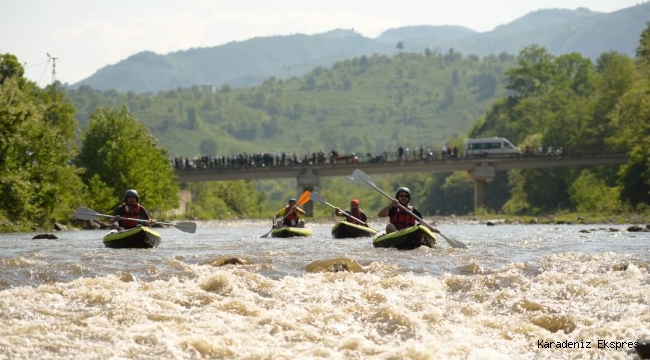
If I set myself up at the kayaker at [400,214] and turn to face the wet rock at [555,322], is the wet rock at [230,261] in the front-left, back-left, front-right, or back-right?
front-right

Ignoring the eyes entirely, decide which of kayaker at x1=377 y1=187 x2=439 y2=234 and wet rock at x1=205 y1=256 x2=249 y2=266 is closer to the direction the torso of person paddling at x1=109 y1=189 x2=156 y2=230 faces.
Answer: the wet rock

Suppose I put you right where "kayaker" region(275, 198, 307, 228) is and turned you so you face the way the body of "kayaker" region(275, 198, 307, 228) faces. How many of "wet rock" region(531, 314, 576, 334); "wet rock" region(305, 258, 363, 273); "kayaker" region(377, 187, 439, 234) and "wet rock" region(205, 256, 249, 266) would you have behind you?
0

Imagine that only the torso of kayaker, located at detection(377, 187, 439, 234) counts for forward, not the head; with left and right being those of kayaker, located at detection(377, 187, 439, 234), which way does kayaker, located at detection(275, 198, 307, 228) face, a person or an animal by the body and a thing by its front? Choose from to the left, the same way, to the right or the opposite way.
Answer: the same way

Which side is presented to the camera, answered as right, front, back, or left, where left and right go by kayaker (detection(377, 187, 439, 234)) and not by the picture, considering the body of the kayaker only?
front

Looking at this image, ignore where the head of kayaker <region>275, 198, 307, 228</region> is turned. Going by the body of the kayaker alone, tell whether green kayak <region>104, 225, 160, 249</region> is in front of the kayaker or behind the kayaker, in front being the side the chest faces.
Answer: in front

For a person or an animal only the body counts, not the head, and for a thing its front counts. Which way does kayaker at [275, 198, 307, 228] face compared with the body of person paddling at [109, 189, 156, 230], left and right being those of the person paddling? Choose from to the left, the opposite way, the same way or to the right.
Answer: the same way

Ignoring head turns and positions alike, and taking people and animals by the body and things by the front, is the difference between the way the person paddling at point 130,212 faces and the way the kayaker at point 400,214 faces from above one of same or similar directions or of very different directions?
same or similar directions

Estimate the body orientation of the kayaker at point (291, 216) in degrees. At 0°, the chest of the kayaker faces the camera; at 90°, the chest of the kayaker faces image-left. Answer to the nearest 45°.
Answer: approximately 0°

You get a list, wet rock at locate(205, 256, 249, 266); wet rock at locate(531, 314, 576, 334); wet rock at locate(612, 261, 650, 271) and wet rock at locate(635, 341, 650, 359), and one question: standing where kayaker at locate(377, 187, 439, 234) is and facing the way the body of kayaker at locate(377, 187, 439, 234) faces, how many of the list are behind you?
0

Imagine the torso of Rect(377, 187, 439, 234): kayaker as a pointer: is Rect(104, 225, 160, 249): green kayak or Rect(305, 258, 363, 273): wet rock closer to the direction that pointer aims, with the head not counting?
the wet rock

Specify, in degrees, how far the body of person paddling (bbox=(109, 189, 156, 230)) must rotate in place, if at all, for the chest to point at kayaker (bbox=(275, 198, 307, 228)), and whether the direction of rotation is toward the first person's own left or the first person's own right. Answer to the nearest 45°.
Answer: approximately 135° to the first person's own left

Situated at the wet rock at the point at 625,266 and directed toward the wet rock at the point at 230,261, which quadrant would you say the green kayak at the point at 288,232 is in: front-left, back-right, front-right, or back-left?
front-right

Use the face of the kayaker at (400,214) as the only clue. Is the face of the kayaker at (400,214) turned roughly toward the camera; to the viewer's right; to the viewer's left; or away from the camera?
toward the camera

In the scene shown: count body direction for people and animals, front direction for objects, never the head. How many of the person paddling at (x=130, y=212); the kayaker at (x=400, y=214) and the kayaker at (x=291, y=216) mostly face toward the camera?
3

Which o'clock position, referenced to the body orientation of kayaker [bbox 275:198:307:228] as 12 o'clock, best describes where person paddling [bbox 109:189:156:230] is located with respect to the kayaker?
The person paddling is roughly at 1 o'clock from the kayaker.

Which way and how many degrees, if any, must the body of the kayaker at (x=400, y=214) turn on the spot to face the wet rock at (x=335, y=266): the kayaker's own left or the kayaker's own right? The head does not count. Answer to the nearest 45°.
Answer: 0° — they already face it

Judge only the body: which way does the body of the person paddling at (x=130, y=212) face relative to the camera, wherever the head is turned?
toward the camera

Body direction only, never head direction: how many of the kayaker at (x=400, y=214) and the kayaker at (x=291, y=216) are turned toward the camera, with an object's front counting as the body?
2
